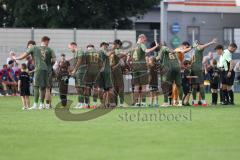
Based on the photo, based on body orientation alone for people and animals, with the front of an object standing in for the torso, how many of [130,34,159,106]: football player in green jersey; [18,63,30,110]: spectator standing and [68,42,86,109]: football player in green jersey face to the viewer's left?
1

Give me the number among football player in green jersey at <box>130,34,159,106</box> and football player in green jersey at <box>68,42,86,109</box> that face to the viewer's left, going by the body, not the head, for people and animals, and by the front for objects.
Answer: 1
